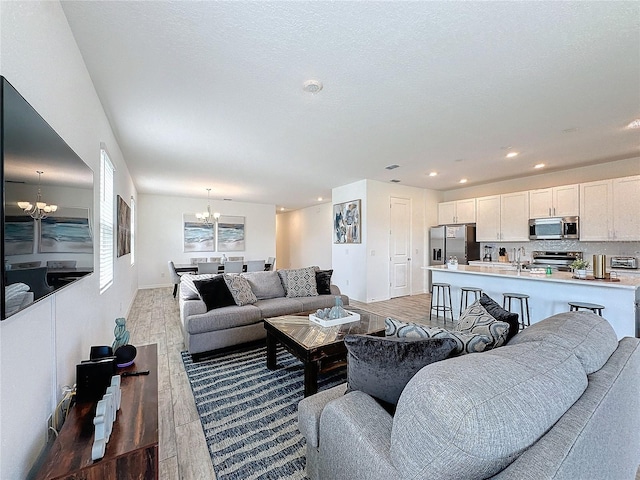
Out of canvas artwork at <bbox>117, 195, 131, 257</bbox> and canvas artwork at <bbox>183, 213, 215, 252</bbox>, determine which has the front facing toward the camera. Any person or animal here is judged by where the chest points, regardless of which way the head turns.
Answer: canvas artwork at <bbox>183, 213, 215, 252</bbox>

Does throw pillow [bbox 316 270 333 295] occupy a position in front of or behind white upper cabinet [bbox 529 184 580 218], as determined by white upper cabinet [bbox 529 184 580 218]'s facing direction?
in front

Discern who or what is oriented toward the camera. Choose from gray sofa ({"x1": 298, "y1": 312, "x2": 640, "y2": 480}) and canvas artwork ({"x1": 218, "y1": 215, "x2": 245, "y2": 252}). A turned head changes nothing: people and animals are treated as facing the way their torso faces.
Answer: the canvas artwork

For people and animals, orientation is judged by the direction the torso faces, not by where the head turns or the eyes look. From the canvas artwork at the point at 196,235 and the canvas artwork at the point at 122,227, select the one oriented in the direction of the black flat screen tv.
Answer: the canvas artwork at the point at 196,235

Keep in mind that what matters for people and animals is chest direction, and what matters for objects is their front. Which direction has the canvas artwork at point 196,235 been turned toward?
toward the camera

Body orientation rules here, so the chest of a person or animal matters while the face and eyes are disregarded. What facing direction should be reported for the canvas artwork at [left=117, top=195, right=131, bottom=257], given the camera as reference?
facing to the right of the viewer

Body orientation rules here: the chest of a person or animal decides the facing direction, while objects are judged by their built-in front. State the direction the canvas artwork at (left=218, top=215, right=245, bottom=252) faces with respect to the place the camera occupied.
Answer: facing the viewer

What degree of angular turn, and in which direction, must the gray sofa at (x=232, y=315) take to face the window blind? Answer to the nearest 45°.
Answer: approximately 135° to its right

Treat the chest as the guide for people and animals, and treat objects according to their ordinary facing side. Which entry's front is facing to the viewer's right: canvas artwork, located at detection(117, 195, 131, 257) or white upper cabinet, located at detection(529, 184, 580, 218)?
the canvas artwork

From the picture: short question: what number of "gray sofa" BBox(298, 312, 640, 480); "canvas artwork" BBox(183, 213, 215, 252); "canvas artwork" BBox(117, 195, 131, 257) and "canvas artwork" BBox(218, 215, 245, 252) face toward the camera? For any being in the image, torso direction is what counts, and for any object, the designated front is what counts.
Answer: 2

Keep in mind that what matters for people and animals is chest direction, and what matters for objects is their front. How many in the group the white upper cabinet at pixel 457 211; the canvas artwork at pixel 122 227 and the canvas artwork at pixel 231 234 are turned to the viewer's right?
1

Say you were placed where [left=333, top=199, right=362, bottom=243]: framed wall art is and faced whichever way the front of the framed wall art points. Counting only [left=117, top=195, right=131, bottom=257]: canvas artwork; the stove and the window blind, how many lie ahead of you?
2

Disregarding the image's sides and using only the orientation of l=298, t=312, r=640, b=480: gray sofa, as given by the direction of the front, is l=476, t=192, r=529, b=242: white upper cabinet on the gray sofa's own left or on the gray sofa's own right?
on the gray sofa's own right

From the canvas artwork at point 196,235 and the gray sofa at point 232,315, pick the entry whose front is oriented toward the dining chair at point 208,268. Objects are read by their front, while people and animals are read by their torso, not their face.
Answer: the canvas artwork

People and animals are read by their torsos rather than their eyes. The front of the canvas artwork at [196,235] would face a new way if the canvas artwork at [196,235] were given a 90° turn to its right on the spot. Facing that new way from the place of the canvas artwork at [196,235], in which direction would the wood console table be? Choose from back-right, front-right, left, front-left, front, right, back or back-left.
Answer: left

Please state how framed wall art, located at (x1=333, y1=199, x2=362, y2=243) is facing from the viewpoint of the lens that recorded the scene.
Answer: facing the viewer and to the left of the viewer

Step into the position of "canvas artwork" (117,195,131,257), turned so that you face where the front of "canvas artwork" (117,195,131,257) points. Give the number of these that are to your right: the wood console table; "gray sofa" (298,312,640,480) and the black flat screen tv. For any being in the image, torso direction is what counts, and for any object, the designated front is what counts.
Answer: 3

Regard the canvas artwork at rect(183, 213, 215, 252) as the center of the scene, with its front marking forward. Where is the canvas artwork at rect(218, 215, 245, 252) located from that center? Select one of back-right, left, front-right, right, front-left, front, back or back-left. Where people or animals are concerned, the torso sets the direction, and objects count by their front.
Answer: left

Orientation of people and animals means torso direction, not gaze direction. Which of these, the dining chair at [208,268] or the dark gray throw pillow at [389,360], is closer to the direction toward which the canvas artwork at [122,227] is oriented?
the dining chair

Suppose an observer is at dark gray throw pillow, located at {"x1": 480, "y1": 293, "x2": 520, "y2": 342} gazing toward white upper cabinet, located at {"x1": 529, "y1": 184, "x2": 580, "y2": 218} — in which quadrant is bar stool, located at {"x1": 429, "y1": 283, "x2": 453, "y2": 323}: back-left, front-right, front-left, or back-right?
front-left

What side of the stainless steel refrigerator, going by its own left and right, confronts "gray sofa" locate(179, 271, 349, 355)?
front
